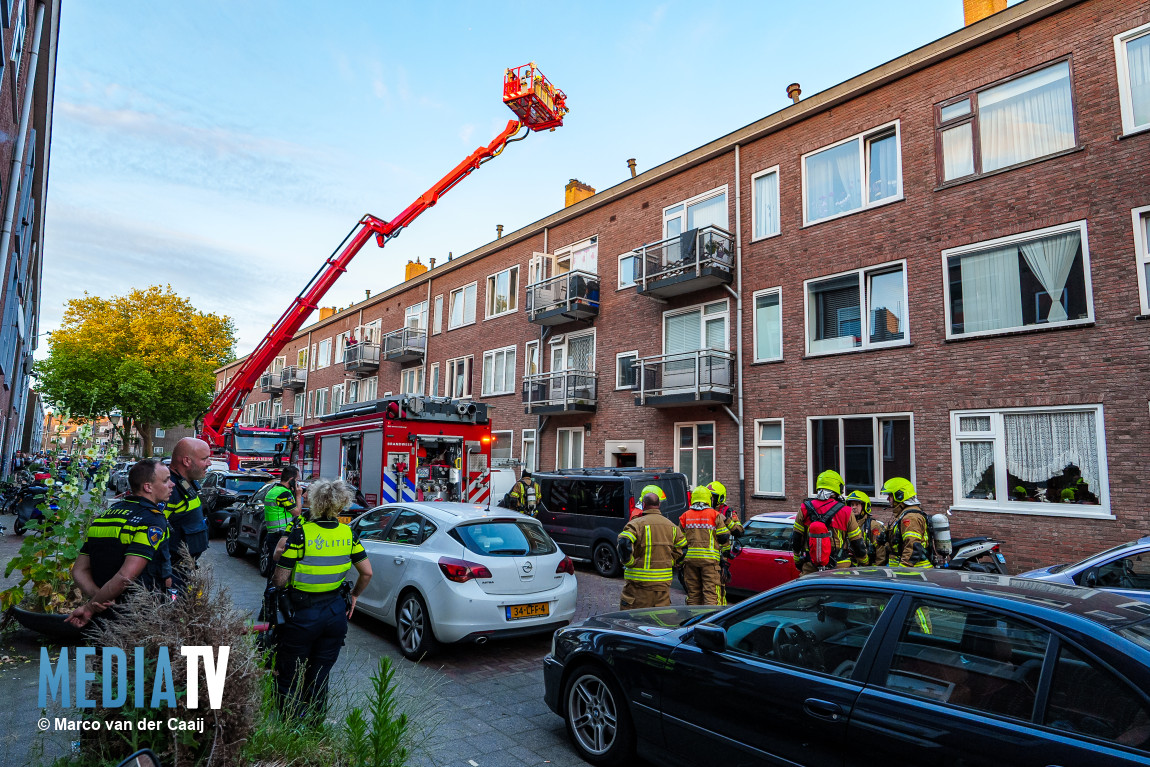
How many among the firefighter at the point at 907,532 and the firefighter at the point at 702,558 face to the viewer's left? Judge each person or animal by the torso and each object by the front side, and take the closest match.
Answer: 1

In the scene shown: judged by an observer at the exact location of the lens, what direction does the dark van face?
facing away from the viewer and to the left of the viewer

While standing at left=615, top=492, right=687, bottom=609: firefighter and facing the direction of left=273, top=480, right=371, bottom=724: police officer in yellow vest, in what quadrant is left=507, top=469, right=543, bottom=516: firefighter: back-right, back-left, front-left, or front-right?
back-right

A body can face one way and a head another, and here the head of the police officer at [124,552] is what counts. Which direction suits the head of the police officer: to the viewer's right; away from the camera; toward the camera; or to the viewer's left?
to the viewer's right

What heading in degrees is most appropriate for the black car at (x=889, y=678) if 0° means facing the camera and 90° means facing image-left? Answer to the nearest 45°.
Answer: approximately 135°

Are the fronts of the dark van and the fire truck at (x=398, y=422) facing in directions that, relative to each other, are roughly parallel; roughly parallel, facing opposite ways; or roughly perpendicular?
roughly parallel

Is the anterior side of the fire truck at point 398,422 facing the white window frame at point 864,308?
no

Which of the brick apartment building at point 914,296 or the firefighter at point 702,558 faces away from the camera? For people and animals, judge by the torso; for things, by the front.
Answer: the firefighter

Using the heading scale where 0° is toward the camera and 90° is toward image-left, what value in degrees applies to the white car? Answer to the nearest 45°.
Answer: approximately 135°

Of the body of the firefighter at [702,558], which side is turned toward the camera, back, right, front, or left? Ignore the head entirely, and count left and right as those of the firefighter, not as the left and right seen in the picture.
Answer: back

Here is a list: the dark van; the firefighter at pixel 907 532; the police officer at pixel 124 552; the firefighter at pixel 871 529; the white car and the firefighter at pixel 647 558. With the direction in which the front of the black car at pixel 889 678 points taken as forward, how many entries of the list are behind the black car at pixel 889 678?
0

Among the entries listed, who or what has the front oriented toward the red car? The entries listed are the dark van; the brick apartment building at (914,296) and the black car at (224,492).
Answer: the brick apartment building

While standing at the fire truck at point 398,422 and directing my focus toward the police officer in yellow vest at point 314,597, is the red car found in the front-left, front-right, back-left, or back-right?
front-left

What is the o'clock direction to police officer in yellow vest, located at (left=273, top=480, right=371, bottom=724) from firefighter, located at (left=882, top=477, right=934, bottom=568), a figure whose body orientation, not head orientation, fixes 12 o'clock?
The police officer in yellow vest is roughly at 10 o'clock from the firefighter.

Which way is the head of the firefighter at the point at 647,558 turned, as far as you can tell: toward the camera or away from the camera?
away from the camera

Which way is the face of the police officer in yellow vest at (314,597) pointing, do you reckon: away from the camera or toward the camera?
away from the camera

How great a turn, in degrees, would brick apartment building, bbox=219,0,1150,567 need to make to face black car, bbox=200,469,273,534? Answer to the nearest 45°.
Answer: approximately 45° to its right
